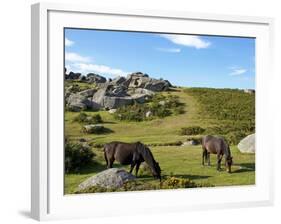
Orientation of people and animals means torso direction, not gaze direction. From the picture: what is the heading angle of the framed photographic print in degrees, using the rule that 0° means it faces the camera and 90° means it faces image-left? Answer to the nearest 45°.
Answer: approximately 315°
